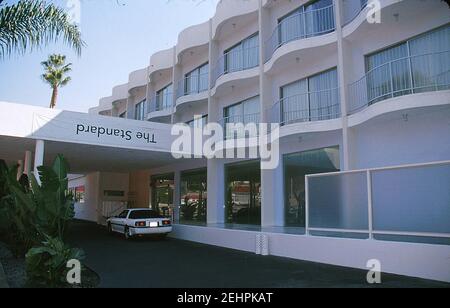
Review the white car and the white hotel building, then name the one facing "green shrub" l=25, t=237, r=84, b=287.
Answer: the white hotel building

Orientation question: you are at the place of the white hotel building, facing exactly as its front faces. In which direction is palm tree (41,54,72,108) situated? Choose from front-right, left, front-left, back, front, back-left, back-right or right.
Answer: right

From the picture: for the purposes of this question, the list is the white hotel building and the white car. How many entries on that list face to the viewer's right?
0

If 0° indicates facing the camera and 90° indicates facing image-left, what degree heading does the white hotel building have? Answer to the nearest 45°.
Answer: approximately 45°

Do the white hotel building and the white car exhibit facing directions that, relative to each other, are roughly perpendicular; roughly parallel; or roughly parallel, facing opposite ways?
roughly perpendicular

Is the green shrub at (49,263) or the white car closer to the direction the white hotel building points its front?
the green shrub
